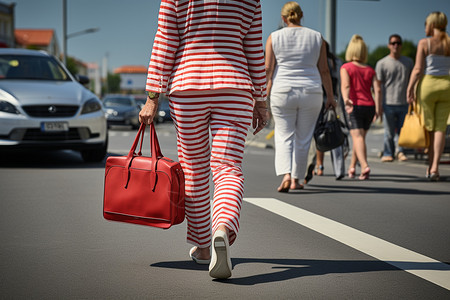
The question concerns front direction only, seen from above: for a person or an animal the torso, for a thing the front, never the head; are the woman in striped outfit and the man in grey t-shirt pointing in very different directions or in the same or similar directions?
very different directions

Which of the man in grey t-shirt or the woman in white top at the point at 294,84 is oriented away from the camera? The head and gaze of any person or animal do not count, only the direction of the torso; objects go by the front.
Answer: the woman in white top

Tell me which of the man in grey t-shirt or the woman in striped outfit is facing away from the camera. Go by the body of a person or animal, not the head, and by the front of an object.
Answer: the woman in striped outfit

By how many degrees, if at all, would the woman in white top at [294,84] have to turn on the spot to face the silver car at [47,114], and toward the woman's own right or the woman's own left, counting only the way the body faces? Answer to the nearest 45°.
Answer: approximately 45° to the woman's own left

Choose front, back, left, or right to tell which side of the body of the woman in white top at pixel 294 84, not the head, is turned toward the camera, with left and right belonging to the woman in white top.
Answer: back

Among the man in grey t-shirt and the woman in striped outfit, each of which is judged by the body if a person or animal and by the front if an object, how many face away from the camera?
1

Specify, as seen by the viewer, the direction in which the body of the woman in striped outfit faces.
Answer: away from the camera

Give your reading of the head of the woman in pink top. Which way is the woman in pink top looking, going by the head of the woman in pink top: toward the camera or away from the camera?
away from the camera

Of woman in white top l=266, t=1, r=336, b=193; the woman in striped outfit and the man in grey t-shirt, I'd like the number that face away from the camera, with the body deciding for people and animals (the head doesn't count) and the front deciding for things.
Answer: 2

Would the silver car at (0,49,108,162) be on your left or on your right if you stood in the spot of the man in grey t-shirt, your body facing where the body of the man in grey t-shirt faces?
on your right

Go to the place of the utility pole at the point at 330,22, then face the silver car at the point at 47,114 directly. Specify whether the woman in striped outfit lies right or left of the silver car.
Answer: left

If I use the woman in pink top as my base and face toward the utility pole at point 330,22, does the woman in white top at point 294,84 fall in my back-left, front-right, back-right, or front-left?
back-left
